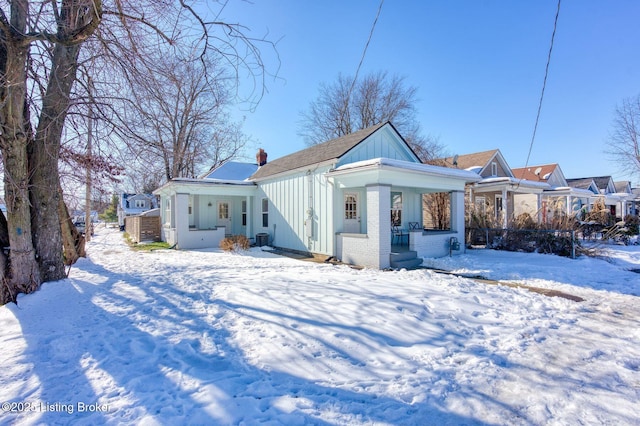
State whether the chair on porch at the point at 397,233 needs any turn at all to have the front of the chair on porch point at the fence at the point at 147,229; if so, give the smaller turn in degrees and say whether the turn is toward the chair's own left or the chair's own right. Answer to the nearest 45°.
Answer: approximately 135° to the chair's own right

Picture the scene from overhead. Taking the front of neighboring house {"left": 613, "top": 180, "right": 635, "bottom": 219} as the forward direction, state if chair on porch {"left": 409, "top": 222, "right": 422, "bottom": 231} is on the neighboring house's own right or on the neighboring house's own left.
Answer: on the neighboring house's own right

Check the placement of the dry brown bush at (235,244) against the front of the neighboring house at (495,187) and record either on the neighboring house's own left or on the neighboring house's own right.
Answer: on the neighboring house's own right

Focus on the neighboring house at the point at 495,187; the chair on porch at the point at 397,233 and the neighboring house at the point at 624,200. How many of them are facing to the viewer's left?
0

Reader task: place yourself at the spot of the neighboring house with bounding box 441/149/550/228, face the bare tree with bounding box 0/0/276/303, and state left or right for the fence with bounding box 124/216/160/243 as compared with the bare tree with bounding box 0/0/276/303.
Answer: right

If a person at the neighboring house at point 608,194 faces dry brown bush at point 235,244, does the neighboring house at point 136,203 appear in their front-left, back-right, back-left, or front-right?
front-right

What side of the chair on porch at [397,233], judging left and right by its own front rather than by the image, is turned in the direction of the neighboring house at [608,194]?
left

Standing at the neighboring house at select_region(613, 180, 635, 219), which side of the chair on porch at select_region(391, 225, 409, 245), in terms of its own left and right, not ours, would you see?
left

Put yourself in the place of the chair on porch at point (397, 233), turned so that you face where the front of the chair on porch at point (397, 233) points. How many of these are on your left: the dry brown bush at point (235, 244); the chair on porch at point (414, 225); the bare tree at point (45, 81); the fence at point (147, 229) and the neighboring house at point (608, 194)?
2

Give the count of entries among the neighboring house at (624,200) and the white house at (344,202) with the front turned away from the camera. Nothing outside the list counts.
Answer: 0

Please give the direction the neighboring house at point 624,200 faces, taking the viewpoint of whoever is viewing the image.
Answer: facing the viewer and to the right of the viewer

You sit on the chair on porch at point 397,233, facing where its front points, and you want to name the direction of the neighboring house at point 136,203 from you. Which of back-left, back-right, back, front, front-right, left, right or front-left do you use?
back

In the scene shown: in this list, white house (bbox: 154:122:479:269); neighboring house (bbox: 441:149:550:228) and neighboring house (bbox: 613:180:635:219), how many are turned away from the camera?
0

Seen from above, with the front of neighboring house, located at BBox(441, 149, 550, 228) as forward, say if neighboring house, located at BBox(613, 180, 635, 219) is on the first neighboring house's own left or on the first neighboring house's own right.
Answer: on the first neighboring house's own left
